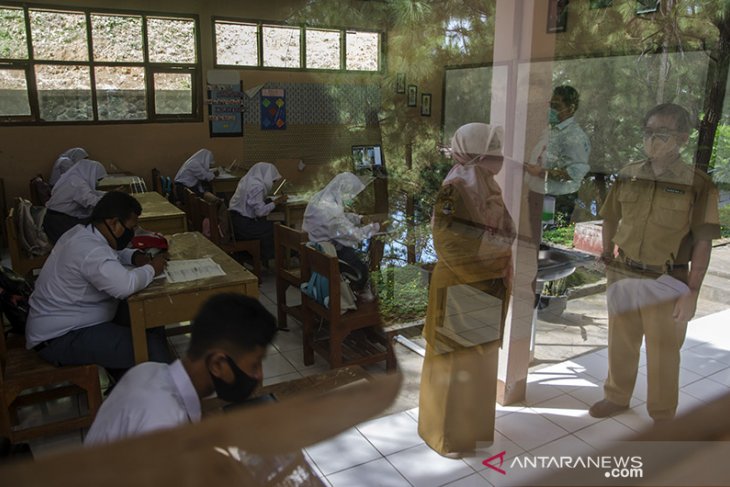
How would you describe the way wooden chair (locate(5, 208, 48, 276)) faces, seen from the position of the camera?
facing to the right of the viewer

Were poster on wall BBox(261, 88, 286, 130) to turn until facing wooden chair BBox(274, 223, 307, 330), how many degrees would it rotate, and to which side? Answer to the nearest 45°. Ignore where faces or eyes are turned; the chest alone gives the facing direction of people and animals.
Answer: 0° — it already faces it

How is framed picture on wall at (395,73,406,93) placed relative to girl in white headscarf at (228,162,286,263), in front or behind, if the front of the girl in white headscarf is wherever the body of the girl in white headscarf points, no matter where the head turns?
in front

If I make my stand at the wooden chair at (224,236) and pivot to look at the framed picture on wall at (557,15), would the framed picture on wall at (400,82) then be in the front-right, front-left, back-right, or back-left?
front-left

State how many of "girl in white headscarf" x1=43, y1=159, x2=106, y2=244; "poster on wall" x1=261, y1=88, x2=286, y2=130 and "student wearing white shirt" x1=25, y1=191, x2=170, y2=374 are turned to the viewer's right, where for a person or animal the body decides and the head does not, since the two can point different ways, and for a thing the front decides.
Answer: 2

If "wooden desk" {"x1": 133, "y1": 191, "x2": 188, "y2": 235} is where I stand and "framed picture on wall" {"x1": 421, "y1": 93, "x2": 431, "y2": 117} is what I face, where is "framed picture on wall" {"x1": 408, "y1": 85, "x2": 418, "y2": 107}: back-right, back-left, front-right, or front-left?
front-left

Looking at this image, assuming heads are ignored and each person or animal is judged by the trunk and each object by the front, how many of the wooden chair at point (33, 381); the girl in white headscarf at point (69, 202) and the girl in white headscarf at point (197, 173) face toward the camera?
0

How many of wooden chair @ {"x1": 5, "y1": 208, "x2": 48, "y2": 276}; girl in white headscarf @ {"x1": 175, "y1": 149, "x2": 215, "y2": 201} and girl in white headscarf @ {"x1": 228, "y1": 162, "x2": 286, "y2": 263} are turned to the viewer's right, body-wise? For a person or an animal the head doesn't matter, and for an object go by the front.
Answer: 3

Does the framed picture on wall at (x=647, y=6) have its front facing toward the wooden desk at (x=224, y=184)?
no

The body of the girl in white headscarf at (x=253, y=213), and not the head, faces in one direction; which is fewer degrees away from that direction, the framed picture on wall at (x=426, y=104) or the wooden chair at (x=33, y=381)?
the framed picture on wall

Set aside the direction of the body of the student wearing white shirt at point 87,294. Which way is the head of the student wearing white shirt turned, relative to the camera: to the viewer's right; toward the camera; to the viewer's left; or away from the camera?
to the viewer's right

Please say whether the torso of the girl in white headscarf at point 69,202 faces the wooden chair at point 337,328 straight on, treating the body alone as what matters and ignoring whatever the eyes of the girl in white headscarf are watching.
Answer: no

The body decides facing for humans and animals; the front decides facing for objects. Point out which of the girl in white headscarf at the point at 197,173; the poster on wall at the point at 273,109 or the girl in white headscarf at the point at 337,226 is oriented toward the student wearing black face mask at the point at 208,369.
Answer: the poster on wall

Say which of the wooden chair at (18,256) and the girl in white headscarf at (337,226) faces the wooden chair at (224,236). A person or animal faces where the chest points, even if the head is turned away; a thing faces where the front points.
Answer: the wooden chair at (18,256)

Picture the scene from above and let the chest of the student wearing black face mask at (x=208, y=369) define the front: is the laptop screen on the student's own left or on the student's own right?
on the student's own left

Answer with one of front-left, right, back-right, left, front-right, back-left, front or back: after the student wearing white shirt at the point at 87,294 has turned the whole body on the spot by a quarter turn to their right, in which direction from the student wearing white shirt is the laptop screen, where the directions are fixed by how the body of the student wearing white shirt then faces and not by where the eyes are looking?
back-left

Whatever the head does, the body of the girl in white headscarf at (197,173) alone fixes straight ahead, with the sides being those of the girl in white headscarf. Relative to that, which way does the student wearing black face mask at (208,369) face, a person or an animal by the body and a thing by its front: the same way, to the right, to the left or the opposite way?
the same way
